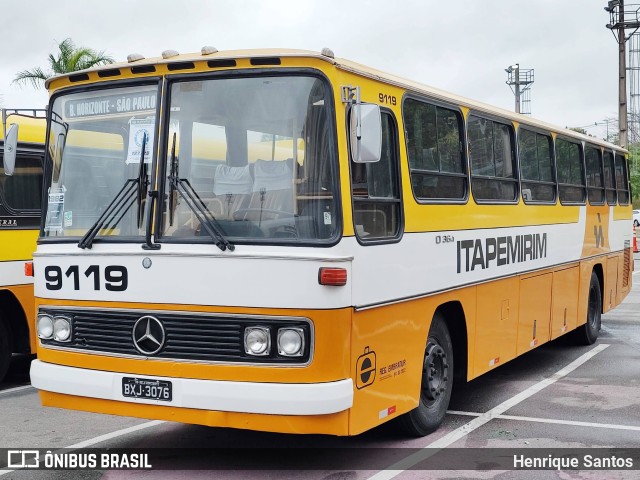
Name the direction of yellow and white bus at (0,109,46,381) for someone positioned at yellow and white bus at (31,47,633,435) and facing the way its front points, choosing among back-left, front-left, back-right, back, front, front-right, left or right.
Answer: right

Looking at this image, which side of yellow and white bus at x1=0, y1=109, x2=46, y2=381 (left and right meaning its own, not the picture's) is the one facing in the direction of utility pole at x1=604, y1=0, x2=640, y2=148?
back

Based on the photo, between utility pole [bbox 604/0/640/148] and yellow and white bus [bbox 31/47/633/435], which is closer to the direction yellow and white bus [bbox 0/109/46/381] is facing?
the yellow and white bus

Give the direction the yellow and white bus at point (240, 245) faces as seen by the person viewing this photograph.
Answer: facing the viewer and to the left of the viewer

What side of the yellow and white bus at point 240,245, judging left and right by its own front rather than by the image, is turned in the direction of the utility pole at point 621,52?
back

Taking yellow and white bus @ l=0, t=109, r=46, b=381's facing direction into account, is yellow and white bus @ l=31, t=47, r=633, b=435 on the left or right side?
on its left

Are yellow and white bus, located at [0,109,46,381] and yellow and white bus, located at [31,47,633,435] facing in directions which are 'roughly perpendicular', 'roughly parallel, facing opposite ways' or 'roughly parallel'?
roughly parallel

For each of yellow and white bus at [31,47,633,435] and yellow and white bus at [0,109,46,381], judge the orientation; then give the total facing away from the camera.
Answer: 0
